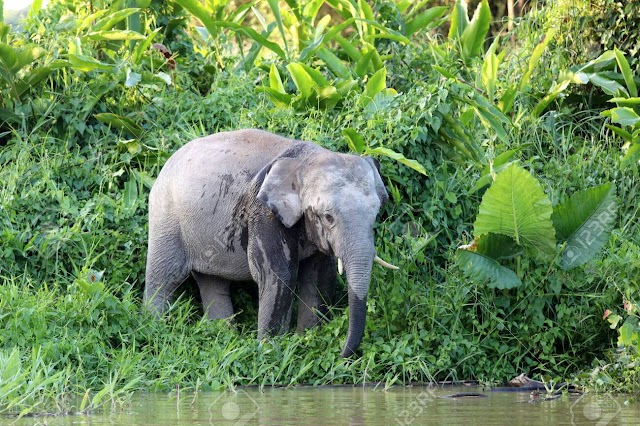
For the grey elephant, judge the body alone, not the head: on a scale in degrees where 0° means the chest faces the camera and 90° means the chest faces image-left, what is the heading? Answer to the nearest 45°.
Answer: approximately 315°
